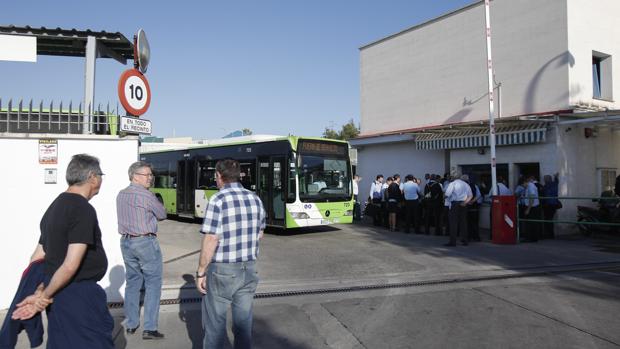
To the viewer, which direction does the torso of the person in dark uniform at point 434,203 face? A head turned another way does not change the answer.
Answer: away from the camera

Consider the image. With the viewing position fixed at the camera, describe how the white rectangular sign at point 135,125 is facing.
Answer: facing the viewer

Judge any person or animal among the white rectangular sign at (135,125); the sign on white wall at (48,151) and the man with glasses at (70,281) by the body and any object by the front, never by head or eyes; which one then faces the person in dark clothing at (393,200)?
the man with glasses

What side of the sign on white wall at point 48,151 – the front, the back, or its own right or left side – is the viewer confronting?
front

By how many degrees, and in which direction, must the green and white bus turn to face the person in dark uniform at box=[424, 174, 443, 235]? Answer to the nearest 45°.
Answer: approximately 45° to its left

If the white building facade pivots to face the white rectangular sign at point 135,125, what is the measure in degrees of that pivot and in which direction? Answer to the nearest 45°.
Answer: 0° — it already faces it

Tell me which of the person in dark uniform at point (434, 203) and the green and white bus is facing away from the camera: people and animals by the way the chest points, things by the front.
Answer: the person in dark uniform

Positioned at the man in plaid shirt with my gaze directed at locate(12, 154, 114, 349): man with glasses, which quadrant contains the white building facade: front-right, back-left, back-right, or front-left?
back-right

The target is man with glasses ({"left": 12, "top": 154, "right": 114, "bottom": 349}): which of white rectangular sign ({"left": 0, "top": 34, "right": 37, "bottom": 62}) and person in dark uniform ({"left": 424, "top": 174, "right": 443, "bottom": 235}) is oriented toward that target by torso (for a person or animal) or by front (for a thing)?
the white rectangular sign

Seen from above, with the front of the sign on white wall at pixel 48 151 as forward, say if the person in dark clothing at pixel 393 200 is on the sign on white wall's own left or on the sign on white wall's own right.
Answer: on the sign on white wall's own left

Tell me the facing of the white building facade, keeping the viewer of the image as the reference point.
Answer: facing the viewer and to the left of the viewer

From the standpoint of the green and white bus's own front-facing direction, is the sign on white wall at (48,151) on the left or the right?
on its right

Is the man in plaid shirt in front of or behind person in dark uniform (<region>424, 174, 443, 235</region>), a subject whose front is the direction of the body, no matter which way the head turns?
behind

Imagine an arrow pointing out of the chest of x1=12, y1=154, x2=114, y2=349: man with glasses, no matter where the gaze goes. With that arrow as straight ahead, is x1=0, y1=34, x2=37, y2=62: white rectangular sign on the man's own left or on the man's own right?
on the man's own left
